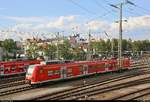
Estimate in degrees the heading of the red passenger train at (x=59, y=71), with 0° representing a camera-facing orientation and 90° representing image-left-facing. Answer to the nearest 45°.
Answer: approximately 45°

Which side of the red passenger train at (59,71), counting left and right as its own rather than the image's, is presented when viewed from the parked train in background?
right
